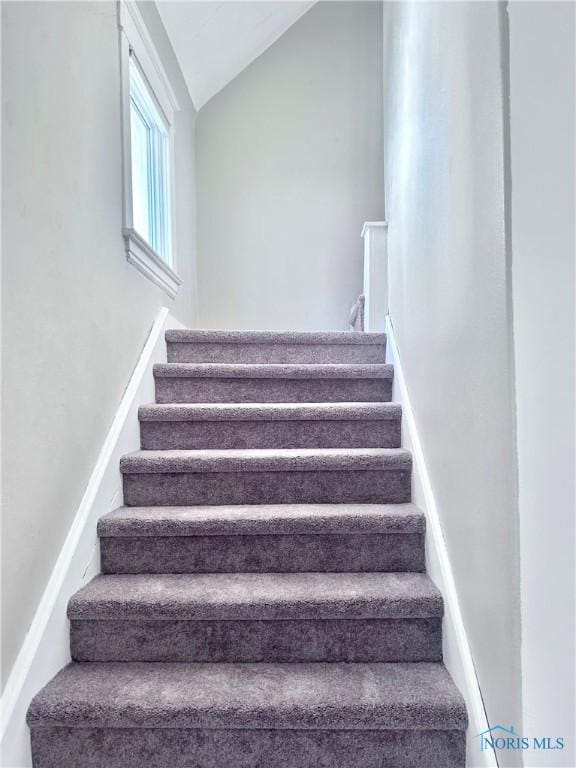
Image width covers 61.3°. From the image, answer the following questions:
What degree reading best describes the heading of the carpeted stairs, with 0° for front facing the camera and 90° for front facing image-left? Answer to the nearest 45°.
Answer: approximately 0°
